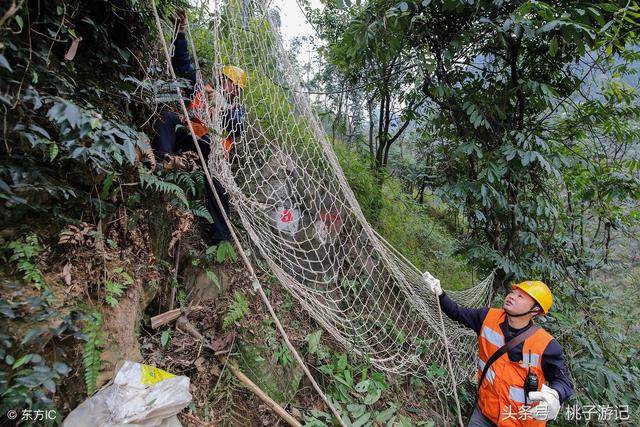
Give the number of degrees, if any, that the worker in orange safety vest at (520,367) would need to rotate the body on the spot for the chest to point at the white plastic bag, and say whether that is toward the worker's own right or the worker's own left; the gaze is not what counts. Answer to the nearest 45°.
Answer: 0° — they already face it

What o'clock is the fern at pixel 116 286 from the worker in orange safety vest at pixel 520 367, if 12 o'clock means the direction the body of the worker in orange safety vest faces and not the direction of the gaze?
The fern is roughly at 12 o'clock from the worker in orange safety vest.

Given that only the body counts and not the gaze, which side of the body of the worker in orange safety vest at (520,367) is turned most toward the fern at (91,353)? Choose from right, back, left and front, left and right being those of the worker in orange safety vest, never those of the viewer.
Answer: front

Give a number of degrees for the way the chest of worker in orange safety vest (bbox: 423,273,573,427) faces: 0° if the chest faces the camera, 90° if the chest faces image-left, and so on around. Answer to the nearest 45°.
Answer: approximately 45°

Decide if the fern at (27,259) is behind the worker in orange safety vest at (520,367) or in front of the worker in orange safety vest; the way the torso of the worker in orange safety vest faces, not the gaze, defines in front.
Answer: in front

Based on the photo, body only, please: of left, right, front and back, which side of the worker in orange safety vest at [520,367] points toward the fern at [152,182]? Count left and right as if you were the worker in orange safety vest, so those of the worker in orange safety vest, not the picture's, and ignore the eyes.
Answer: right
